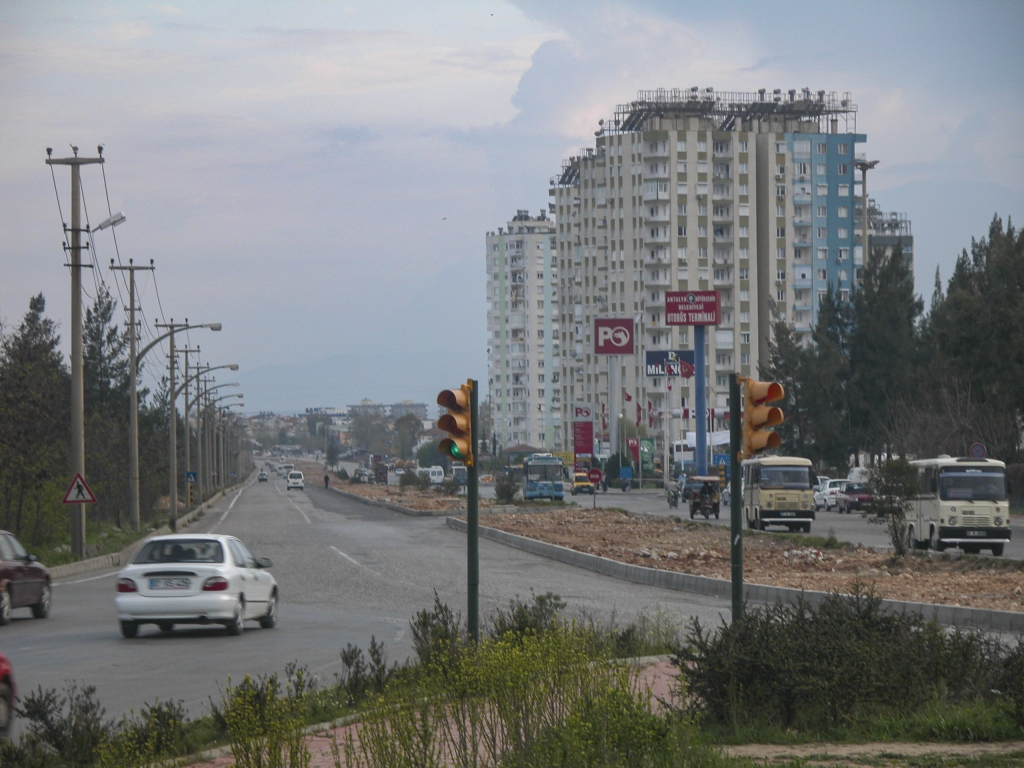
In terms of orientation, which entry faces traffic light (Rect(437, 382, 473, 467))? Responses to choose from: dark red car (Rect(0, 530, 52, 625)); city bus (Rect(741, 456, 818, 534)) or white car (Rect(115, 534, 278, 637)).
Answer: the city bus

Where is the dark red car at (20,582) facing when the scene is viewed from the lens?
facing away from the viewer and to the right of the viewer

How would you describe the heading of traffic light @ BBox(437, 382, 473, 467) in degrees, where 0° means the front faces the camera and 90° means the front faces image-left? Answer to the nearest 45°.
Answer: approximately 45°

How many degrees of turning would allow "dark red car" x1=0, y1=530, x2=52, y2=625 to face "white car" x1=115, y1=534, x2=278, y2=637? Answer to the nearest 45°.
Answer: approximately 90° to its right

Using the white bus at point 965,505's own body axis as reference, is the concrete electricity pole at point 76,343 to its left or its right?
on its right

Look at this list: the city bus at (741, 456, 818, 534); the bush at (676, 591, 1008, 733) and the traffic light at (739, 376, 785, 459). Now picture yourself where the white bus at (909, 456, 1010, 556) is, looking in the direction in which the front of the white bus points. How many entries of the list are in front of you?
2

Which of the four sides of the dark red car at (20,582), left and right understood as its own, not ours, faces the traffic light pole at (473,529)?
right

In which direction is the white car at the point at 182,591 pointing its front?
away from the camera

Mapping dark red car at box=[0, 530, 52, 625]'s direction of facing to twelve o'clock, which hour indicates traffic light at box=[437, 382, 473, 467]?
The traffic light is roughly at 4 o'clock from the dark red car.

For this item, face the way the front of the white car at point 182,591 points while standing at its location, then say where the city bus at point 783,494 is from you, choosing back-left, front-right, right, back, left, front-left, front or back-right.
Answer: front-right

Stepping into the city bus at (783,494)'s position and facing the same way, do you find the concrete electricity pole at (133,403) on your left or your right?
on your right
